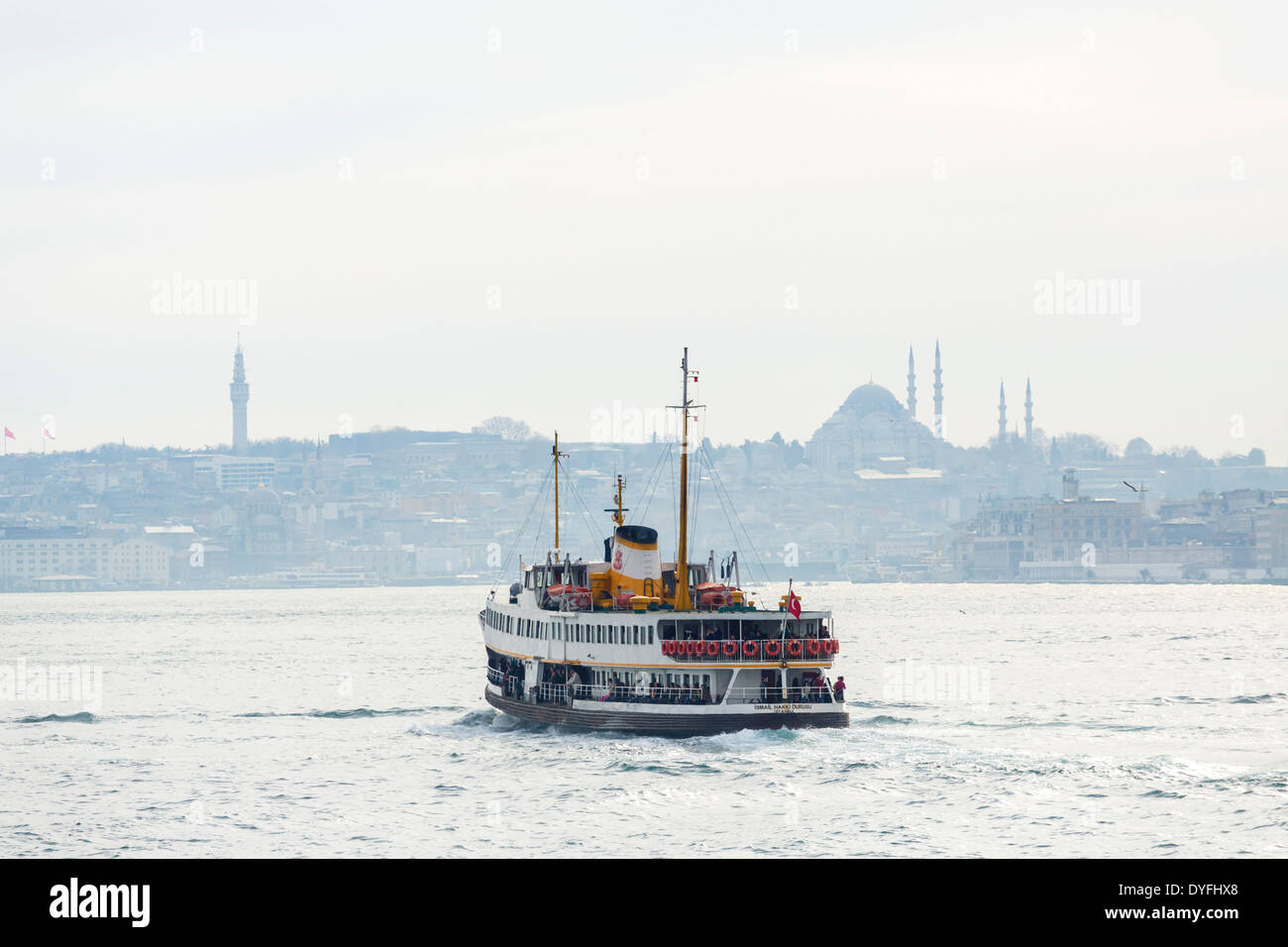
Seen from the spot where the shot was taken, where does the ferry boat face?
facing away from the viewer and to the left of the viewer
